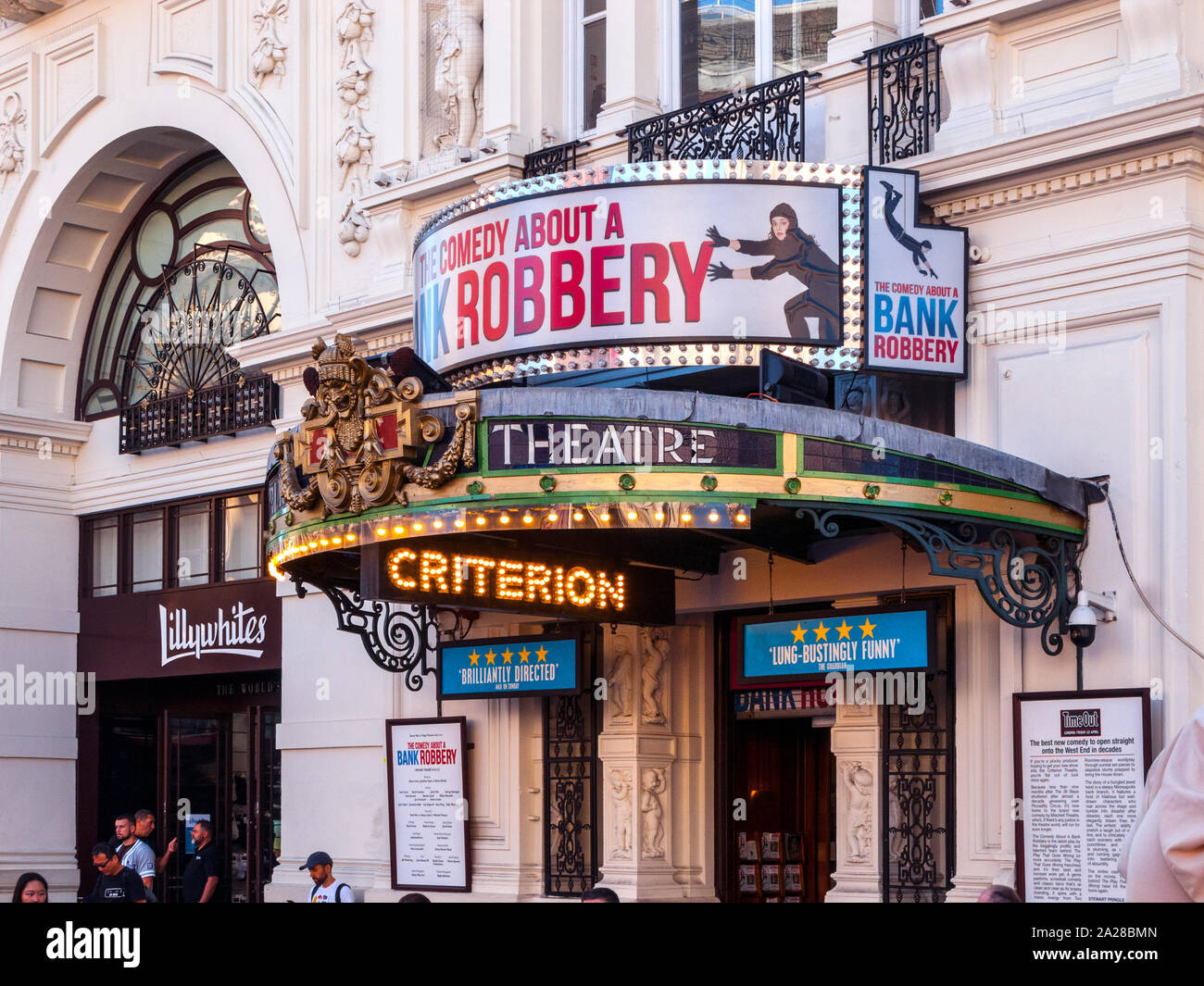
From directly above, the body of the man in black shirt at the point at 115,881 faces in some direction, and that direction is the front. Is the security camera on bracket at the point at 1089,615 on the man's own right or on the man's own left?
on the man's own left

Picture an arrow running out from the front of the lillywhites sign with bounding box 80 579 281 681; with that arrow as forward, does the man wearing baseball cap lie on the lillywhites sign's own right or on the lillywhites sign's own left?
on the lillywhites sign's own left

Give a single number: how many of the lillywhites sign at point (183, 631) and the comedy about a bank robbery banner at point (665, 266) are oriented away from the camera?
0
